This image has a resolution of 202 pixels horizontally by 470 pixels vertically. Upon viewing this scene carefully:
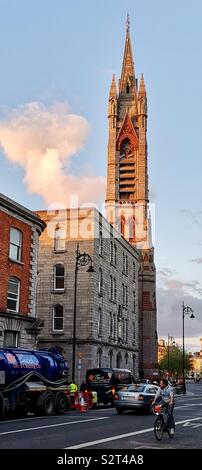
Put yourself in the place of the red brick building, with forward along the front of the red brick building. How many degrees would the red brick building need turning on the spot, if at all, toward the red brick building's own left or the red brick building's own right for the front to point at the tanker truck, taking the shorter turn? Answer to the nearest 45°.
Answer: approximately 45° to the red brick building's own right

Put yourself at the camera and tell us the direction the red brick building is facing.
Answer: facing the viewer and to the right of the viewer

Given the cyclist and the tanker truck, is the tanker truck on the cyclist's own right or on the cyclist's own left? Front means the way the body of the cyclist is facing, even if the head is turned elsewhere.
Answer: on the cyclist's own right

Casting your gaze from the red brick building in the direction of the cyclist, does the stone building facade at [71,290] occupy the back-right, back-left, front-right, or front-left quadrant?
back-left

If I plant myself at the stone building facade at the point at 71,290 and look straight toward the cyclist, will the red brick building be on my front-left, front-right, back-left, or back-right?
front-right

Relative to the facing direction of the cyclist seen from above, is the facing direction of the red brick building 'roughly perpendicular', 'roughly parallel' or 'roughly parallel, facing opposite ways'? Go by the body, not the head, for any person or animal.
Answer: roughly perpendicular

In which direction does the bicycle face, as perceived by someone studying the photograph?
facing the viewer and to the left of the viewer

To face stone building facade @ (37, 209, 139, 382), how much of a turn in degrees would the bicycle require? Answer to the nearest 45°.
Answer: approximately 135° to its right
